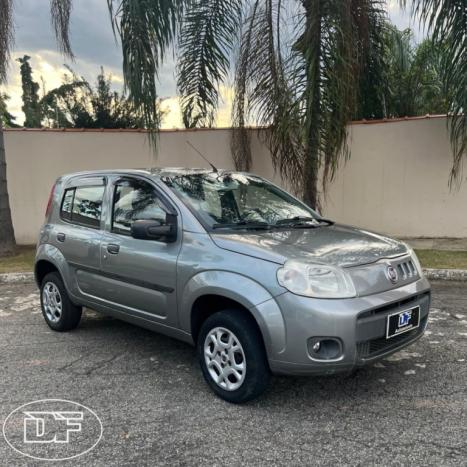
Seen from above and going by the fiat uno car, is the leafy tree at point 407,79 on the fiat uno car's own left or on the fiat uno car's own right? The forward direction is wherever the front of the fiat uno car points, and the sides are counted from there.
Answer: on the fiat uno car's own left

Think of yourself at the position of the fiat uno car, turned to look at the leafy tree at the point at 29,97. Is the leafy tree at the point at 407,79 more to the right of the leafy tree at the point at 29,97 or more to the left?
right

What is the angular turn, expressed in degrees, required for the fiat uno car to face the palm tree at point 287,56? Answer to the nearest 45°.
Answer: approximately 135° to its left

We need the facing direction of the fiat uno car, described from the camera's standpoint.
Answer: facing the viewer and to the right of the viewer

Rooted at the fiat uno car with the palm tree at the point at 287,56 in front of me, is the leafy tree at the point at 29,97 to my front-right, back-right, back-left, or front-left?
front-left

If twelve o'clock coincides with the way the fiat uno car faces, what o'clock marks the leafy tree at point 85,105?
The leafy tree is roughly at 7 o'clock from the fiat uno car.

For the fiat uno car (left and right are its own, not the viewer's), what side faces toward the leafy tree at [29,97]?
back
